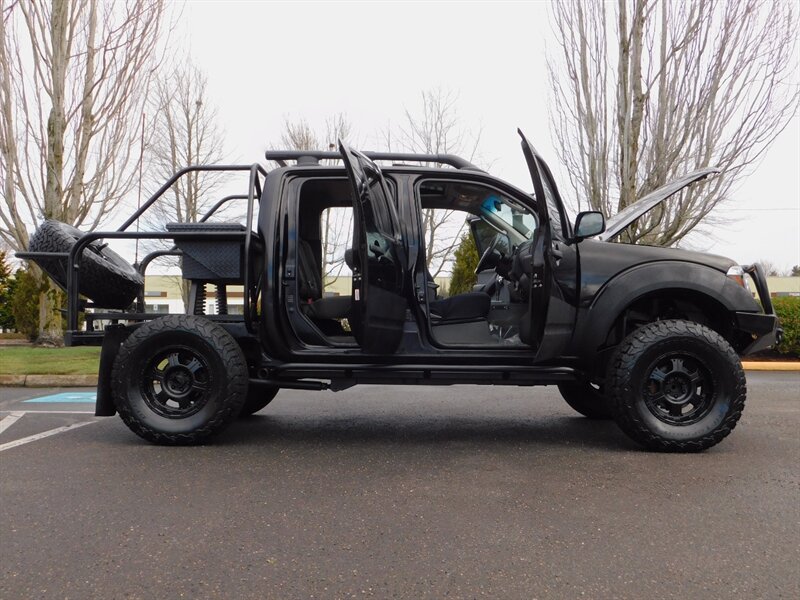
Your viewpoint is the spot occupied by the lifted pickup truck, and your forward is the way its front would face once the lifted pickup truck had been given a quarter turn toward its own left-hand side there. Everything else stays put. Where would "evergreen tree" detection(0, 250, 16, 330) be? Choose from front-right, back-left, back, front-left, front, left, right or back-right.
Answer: front-left

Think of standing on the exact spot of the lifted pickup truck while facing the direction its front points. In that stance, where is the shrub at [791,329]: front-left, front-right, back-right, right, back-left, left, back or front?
front-left

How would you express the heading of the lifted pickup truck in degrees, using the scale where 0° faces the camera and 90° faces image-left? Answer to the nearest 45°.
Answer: approximately 270°
